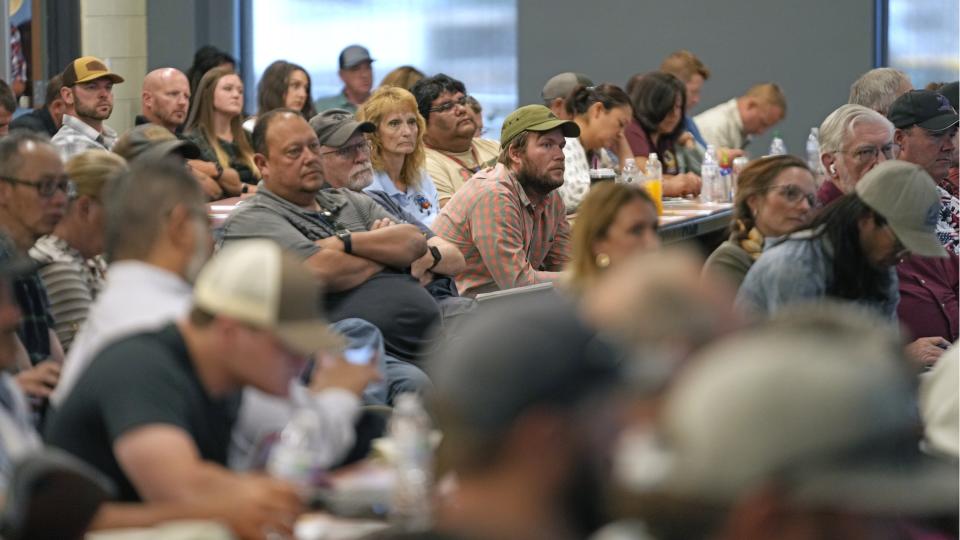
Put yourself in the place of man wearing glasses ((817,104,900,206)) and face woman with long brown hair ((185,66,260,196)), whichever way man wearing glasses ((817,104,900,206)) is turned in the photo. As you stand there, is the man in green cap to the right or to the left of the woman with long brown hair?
left

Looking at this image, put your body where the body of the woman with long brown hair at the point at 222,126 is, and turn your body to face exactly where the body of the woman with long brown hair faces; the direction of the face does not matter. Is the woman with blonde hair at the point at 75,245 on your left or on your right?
on your right

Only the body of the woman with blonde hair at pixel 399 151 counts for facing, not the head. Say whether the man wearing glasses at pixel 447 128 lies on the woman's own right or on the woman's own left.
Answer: on the woman's own left
